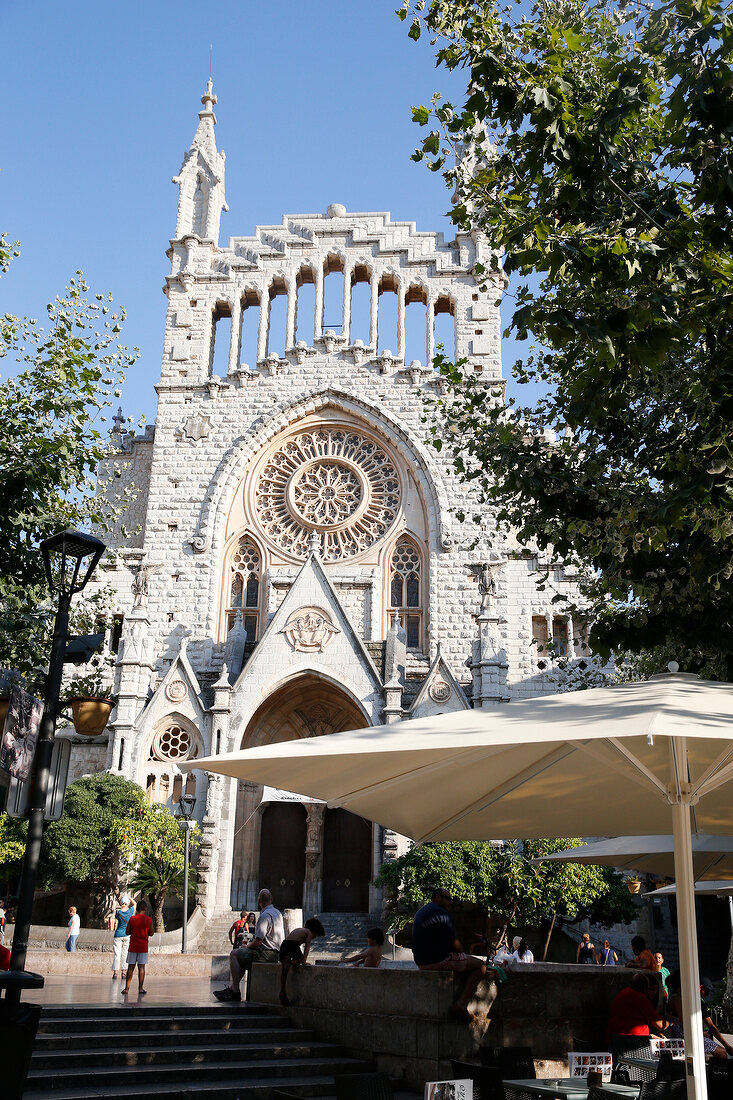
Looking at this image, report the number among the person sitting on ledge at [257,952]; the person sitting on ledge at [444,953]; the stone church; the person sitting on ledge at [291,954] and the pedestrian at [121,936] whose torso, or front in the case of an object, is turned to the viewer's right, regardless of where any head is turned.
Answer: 2

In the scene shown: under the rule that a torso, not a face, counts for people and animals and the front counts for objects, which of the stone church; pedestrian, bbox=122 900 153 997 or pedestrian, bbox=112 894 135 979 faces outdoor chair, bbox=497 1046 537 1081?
the stone church

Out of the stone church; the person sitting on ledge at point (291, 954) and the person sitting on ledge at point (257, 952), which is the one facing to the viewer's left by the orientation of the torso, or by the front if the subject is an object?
the person sitting on ledge at point (257, 952)

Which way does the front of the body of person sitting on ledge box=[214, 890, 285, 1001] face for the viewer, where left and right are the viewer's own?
facing to the left of the viewer

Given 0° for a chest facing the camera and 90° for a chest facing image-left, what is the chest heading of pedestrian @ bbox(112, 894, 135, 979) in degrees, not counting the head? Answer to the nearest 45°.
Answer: approximately 180°

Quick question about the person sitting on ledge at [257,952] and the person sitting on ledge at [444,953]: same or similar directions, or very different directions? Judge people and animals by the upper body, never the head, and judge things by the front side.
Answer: very different directions
